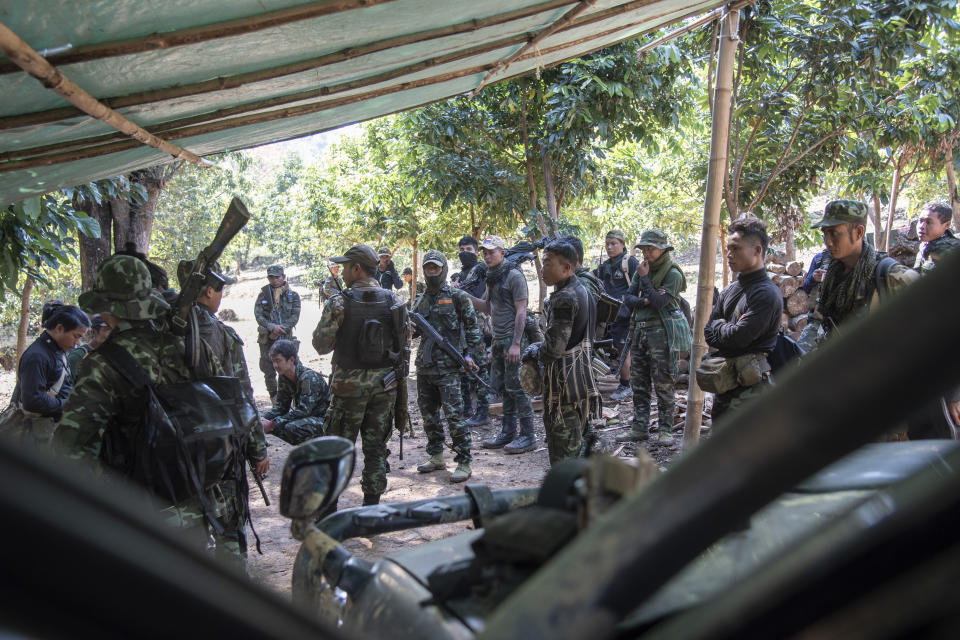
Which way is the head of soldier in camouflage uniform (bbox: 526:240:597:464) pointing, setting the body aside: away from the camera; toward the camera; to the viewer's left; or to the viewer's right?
to the viewer's left

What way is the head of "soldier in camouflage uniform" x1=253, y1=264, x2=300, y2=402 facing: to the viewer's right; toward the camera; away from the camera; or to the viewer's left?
toward the camera

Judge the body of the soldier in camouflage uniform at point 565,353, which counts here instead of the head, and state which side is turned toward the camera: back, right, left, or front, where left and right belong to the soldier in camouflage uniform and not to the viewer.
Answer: left

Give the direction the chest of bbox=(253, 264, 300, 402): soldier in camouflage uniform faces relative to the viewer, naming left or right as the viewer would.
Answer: facing the viewer

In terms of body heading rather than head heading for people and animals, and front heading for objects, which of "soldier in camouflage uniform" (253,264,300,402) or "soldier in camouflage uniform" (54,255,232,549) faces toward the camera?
"soldier in camouflage uniform" (253,264,300,402)

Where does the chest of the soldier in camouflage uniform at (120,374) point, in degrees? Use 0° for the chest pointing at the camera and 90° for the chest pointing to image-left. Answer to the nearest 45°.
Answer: approximately 135°

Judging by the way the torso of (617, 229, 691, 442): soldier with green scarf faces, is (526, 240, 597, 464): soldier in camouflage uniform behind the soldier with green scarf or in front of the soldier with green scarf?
in front

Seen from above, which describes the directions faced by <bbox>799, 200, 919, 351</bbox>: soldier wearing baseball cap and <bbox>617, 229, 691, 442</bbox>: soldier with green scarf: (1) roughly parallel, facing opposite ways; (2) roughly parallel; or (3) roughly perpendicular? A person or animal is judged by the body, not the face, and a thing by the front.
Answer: roughly parallel

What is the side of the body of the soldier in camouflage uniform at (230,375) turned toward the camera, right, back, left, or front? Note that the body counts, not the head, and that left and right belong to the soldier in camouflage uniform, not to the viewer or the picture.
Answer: right

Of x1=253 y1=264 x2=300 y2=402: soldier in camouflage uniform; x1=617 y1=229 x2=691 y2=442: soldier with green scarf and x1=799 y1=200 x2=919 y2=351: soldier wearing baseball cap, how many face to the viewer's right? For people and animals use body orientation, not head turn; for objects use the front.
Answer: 0

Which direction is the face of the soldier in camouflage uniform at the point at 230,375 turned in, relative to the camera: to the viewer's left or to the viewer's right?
to the viewer's right

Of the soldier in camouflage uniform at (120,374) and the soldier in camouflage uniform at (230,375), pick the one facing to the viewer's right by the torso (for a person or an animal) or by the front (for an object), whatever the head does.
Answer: the soldier in camouflage uniform at (230,375)

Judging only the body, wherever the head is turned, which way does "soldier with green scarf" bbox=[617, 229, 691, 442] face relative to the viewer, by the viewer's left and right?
facing the viewer and to the left of the viewer
